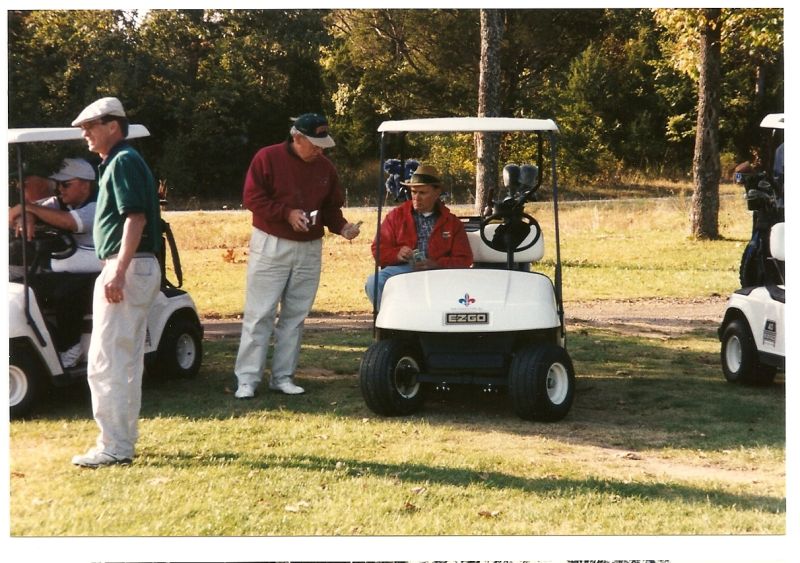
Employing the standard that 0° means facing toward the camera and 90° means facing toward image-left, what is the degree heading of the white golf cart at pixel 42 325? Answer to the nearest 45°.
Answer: approximately 45°

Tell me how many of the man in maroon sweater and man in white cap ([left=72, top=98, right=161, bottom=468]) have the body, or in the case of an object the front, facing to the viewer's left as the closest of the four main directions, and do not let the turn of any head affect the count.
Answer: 1

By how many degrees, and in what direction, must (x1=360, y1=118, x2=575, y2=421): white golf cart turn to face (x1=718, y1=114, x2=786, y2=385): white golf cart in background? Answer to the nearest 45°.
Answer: approximately 135° to its left

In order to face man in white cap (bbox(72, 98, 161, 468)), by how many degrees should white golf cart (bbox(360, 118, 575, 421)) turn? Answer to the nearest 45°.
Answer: approximately 45° to its right

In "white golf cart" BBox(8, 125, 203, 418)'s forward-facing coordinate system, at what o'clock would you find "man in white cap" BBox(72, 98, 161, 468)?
The man in white cap is roughly at 10 o'clock from the white golf cart.

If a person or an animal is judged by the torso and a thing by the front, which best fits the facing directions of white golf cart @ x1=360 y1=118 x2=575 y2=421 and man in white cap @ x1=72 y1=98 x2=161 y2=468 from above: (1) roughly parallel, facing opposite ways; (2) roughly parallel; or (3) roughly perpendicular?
roughly perpendicular

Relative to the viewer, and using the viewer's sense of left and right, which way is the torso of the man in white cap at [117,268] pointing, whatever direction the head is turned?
facing to the left of the viewer

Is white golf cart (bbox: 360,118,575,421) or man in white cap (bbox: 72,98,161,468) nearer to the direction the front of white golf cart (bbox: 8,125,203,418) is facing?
the man in white cap

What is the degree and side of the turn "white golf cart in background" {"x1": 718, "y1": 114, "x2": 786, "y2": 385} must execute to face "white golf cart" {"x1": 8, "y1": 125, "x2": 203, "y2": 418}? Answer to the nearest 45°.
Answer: approximately 90° to its right

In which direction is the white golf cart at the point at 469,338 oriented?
toward the camera

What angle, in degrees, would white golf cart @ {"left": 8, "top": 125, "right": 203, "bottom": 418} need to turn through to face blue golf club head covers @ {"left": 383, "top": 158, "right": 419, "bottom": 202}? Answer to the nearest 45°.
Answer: approximately 180°

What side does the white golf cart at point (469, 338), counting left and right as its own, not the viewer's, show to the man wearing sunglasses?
right

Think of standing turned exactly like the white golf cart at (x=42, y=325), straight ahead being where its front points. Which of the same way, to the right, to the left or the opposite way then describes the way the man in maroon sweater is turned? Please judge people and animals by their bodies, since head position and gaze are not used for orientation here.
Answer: to the left

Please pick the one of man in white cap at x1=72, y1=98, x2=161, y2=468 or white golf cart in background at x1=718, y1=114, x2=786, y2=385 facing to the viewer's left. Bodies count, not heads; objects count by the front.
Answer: the man in white cap

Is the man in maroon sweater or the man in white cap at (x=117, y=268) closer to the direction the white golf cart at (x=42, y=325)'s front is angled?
the man in white cap

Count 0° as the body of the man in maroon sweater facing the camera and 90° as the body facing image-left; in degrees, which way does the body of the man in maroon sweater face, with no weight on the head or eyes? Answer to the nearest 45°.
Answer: approximately 315°

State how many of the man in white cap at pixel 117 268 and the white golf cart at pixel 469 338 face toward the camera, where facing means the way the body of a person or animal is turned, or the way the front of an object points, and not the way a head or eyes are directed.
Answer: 1
